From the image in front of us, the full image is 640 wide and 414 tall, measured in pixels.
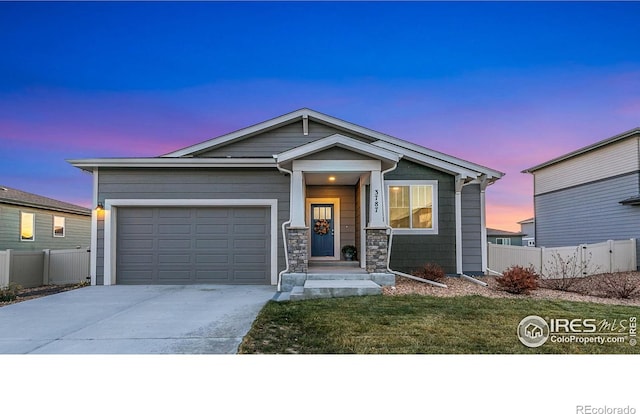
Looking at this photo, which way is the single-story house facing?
toward the camera

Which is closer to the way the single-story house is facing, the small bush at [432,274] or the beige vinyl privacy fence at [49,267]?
the small bush

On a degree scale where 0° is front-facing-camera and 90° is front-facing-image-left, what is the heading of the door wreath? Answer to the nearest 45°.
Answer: approximately 0°

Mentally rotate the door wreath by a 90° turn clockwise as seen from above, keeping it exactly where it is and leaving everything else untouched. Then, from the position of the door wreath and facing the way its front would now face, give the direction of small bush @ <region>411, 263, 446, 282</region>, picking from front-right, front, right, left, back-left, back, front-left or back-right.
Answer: back-left

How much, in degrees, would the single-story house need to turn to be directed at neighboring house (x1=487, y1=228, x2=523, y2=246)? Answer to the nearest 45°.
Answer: approximately 135° to its left

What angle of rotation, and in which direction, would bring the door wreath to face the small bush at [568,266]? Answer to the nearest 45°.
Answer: approximately 90° to its left

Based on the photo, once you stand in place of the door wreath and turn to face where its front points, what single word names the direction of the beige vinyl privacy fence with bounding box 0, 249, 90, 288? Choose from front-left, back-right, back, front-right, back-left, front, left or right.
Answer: right
